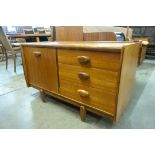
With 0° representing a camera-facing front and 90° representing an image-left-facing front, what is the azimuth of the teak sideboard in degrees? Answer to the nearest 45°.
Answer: approximately 45°
